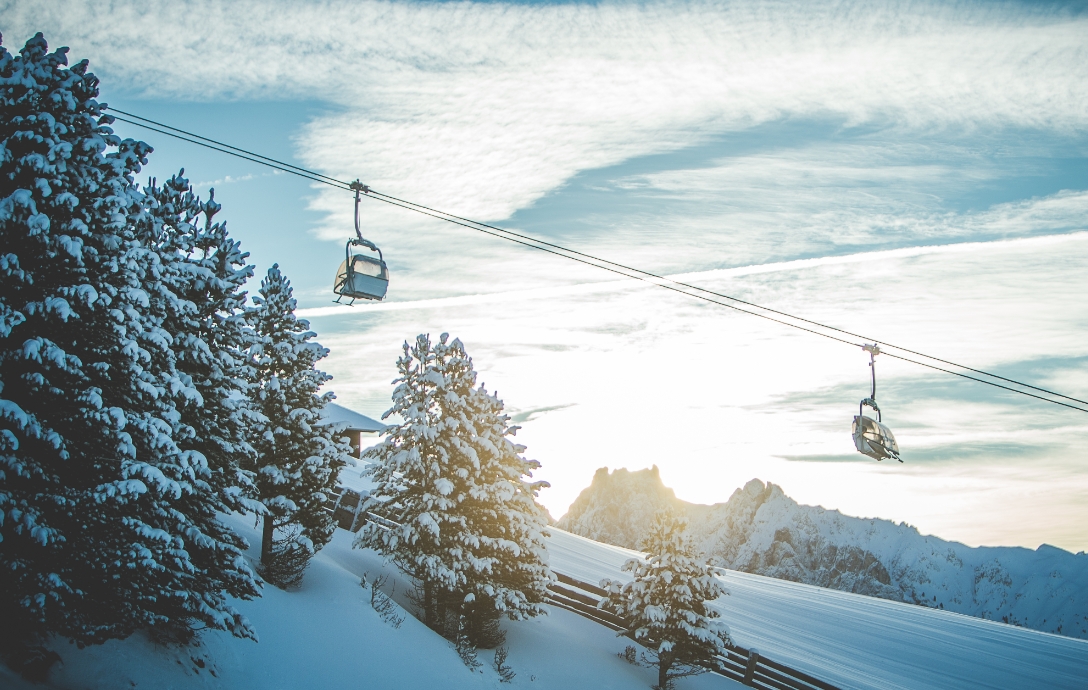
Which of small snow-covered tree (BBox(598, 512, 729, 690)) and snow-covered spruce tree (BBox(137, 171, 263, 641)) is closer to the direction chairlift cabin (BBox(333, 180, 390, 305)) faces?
the snow-covered spruce tree

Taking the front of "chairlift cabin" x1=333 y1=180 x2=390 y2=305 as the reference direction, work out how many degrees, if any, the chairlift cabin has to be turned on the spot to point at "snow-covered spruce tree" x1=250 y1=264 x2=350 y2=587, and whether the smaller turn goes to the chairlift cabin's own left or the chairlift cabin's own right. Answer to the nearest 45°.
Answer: approximately 45° to the chairlift cabin's own right

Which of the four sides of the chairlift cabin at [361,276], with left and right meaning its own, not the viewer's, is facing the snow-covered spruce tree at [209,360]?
front
